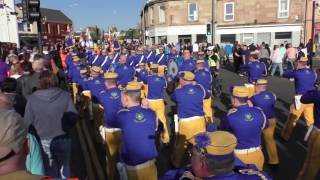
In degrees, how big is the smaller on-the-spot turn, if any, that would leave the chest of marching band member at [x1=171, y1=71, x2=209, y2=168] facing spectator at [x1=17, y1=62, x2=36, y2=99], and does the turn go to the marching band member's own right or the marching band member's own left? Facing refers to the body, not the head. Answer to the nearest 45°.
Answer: approximately 90° to the marching band member's own left

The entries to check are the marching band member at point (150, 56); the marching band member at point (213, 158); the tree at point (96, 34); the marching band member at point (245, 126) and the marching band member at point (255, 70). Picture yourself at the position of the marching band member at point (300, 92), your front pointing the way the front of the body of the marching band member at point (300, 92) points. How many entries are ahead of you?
3

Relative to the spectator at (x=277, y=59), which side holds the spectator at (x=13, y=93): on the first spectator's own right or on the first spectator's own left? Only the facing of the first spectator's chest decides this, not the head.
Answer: on the first spectator's own left

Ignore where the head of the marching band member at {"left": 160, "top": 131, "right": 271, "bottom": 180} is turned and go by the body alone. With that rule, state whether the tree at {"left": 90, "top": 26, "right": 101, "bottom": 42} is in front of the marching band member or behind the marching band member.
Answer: in front

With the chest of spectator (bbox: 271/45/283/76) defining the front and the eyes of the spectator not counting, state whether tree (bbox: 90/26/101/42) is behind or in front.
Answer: in front

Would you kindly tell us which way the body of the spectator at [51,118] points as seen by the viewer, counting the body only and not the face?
away from the camera

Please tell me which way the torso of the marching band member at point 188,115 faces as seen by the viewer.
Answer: away from the camera

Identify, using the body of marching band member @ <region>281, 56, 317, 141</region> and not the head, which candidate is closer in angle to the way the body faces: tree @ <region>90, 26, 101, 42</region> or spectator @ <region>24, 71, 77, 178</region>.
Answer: the tree

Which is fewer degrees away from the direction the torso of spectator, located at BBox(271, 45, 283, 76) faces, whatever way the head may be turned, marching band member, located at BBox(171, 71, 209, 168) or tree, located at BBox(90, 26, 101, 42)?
the tree

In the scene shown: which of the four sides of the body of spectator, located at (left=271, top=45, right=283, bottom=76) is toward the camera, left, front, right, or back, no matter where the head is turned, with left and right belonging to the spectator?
left

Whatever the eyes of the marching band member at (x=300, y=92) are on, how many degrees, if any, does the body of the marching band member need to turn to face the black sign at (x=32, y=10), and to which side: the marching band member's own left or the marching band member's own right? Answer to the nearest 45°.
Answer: approximately 45° to the marching band member's own left
